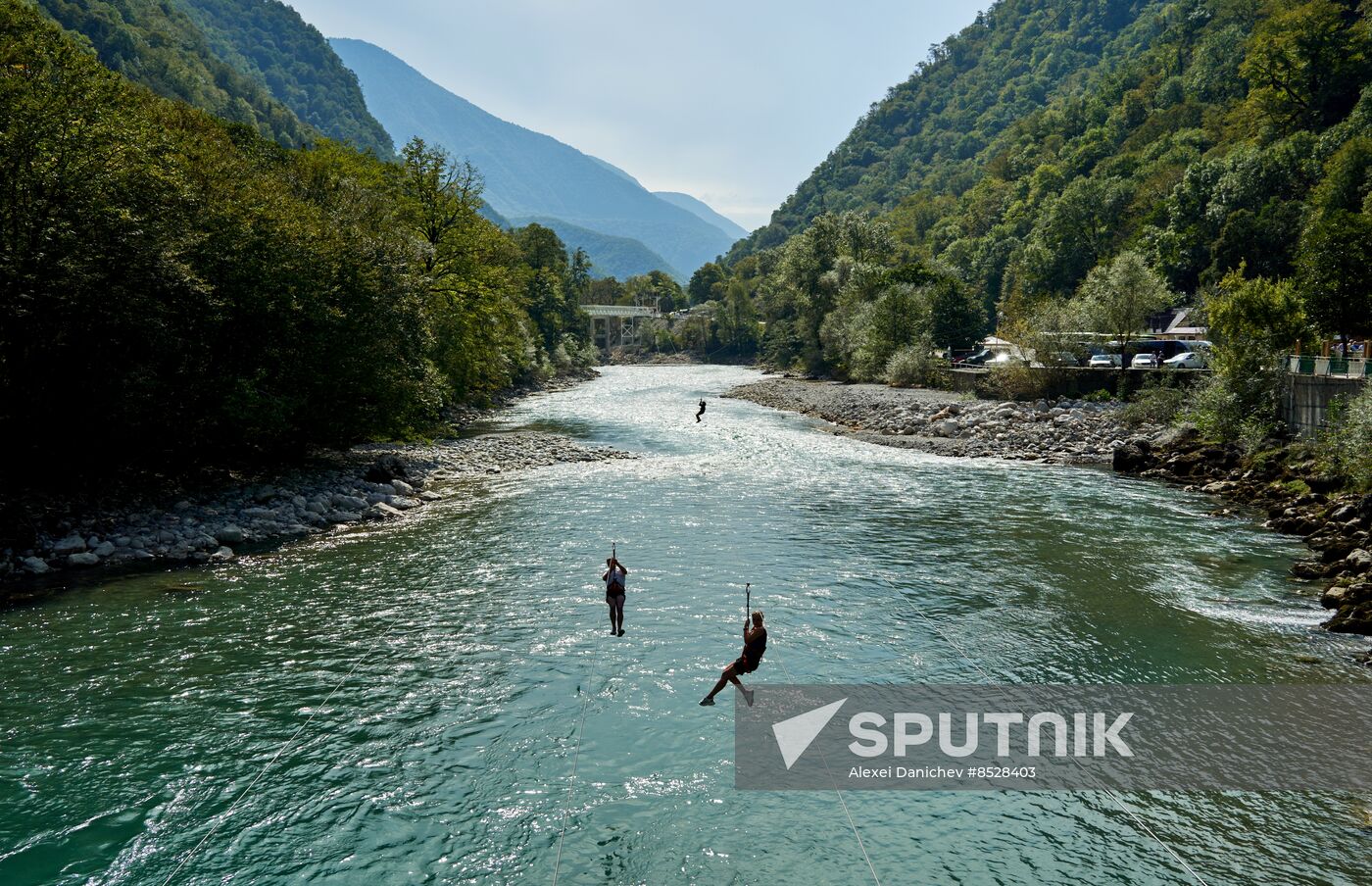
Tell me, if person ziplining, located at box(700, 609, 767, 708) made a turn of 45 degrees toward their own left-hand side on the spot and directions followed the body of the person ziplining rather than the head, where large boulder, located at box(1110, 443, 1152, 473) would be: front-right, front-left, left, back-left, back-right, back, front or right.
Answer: back

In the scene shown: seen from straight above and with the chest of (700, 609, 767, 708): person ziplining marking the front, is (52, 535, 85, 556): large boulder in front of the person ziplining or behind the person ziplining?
in front

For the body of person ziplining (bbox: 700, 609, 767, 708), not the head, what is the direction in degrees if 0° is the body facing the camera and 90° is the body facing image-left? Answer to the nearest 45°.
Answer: approximately 90°

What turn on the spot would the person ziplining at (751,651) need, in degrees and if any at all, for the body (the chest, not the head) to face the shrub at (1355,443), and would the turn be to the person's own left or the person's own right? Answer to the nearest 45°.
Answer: approximately 135° to the person's own right

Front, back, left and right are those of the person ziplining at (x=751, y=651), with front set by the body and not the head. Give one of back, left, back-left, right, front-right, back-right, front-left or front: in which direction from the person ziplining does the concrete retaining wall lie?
back-right

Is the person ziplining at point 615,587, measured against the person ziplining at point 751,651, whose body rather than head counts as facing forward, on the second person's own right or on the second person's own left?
on the second person's own right

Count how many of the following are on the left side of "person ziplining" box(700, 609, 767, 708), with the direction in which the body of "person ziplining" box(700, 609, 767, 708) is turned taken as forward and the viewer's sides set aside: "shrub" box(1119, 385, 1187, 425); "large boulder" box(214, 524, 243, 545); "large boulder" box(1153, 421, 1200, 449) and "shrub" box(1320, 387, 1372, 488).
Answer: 0

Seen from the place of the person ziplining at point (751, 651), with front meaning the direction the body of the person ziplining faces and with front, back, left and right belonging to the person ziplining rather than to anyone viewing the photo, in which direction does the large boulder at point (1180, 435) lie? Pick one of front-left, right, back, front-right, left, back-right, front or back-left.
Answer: back-right

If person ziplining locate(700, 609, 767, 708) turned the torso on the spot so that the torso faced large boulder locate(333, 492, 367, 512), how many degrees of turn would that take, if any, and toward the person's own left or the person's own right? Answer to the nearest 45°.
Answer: approximately 45° to the person's own right

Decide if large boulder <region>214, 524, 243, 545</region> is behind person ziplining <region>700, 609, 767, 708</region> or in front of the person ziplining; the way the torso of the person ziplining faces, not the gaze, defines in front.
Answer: in front

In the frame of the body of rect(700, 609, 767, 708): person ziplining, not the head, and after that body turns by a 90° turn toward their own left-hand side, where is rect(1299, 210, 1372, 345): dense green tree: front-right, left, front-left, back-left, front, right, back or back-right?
back-left

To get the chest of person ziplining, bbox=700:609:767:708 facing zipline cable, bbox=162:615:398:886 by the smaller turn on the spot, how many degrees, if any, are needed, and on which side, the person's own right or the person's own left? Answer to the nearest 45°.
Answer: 0° — they already face it

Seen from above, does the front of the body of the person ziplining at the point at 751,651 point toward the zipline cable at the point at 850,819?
no

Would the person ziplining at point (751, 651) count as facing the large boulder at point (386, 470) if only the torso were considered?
no

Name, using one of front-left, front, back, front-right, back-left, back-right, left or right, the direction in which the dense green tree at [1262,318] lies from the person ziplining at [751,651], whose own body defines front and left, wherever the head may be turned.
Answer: back-right
